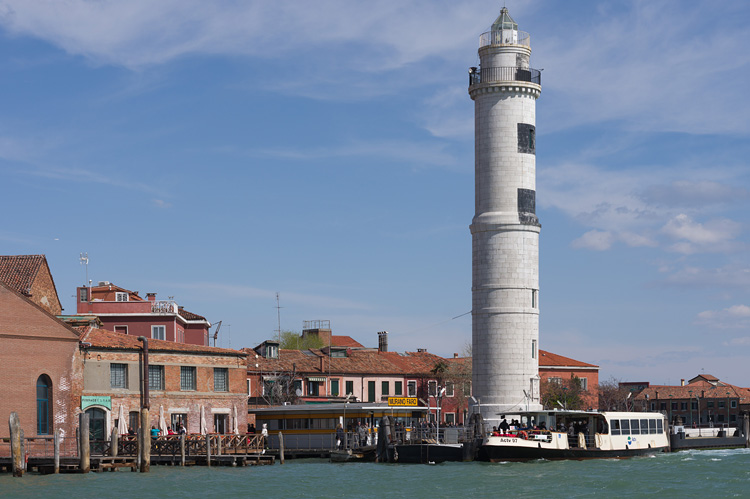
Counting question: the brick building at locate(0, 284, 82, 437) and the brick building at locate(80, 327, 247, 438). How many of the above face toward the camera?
2

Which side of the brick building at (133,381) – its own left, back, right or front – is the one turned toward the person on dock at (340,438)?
left

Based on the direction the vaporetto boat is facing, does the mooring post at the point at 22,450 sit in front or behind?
in front

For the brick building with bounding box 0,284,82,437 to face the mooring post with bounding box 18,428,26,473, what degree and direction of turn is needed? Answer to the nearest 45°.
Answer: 0° — it already faces it

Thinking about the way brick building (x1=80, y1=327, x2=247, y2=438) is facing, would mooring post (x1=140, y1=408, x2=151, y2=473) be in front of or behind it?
in front

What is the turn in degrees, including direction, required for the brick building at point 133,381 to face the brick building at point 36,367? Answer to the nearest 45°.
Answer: approximately 45° to its right

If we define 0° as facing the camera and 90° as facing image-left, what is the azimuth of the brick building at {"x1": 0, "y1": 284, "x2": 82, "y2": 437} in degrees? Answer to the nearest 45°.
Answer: approximately 0°
